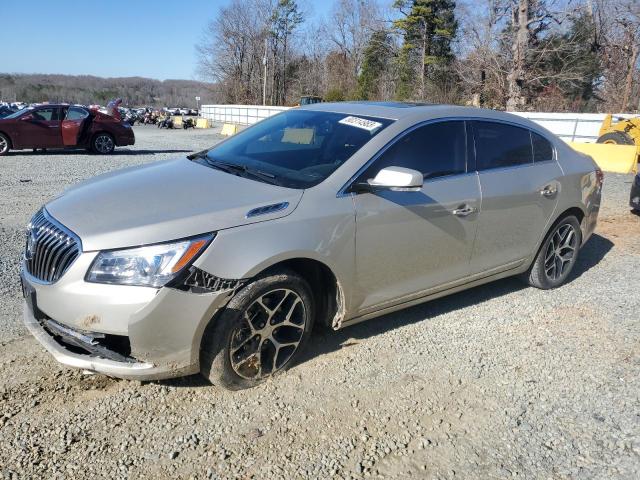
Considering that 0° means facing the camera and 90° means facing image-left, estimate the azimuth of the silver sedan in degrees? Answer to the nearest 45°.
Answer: approximately 45°

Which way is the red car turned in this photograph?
to the viewer's left

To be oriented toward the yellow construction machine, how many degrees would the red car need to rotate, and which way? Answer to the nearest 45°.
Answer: approximately 135° to its left

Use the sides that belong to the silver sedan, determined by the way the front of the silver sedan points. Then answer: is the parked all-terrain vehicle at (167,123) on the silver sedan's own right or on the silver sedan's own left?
on the silver sedan's own right

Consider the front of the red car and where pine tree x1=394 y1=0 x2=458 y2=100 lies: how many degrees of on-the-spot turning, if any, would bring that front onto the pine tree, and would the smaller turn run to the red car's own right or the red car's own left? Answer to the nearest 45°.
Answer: approximately 135° to the red car's own right

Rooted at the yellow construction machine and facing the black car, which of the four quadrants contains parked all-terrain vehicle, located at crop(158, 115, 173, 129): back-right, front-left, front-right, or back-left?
back-right

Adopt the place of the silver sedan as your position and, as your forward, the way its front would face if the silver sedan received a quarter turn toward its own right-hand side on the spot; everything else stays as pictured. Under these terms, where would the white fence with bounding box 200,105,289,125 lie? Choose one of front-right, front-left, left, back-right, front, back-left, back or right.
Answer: front-right

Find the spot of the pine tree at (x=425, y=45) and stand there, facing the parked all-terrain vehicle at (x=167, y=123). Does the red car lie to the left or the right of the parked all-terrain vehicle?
left

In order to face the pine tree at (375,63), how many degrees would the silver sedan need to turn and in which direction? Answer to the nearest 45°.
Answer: approximately 135° to its right

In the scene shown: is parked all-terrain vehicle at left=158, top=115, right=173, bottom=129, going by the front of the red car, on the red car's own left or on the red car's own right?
on the red car's own right
